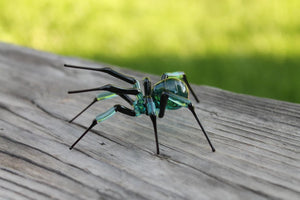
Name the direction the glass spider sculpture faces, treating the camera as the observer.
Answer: facing to the left of the viewer
